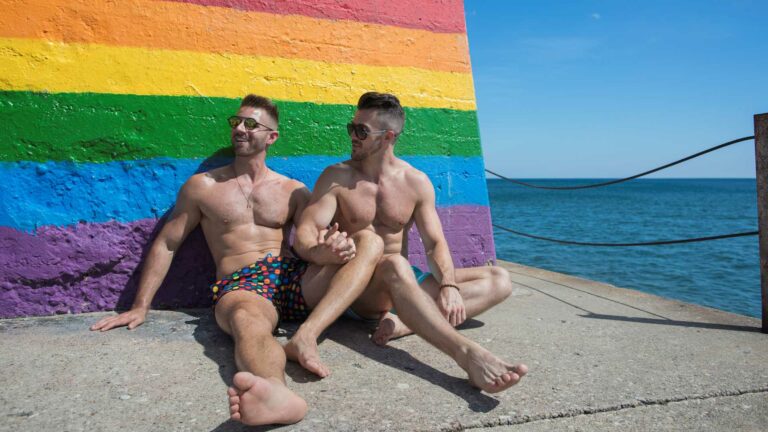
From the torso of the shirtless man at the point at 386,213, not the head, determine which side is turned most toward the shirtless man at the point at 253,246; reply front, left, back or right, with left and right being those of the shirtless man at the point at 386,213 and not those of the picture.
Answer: right

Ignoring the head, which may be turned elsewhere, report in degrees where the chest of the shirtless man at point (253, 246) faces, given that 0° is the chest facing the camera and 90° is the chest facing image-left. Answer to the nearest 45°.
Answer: approximately 0°

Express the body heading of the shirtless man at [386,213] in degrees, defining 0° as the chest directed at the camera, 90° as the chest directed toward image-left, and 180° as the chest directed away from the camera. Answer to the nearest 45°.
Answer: approximately 0°

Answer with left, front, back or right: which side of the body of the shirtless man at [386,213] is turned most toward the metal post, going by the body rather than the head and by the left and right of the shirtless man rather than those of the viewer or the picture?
left

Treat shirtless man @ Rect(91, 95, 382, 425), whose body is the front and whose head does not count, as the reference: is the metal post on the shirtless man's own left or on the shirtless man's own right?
on the shirtless man's own left

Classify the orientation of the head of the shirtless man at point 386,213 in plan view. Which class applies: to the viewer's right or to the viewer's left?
to the viewer's left

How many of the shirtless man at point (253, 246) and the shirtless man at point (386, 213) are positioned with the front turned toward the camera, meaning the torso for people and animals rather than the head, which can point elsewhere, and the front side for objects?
2
